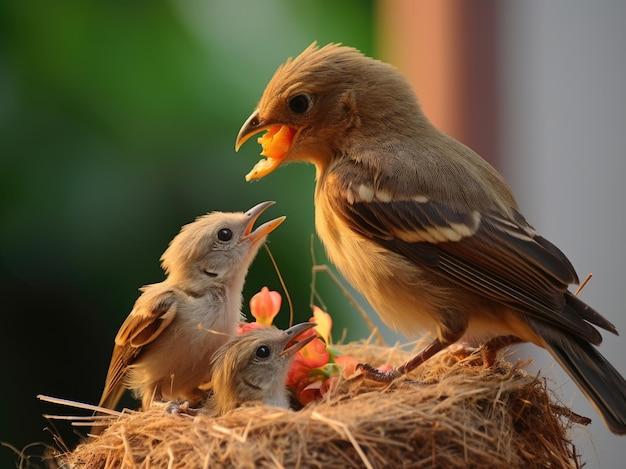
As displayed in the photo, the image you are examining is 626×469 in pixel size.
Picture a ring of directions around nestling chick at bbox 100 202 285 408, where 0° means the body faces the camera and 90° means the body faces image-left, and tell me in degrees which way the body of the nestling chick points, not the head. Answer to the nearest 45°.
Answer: approximately 270°

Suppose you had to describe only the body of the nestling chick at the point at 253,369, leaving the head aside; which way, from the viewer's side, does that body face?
to the viewer's right

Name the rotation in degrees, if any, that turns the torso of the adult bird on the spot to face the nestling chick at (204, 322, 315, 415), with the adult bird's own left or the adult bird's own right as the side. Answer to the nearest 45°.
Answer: approximately 45° to the adult bird's own left

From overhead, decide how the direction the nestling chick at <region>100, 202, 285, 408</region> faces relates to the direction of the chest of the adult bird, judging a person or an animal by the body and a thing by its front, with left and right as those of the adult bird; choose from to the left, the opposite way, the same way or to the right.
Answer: the opposite way

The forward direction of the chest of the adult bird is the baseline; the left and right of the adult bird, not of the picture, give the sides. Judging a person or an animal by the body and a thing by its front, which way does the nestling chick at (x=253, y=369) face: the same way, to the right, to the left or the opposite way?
the opposite way

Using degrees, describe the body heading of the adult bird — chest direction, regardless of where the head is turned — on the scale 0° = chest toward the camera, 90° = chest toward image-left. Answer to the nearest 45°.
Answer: approximately 90°

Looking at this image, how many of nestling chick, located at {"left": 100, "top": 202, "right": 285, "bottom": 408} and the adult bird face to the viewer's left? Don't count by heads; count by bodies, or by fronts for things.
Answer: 1

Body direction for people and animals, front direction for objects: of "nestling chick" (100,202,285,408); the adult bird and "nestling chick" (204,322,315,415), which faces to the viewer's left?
the adult bird
